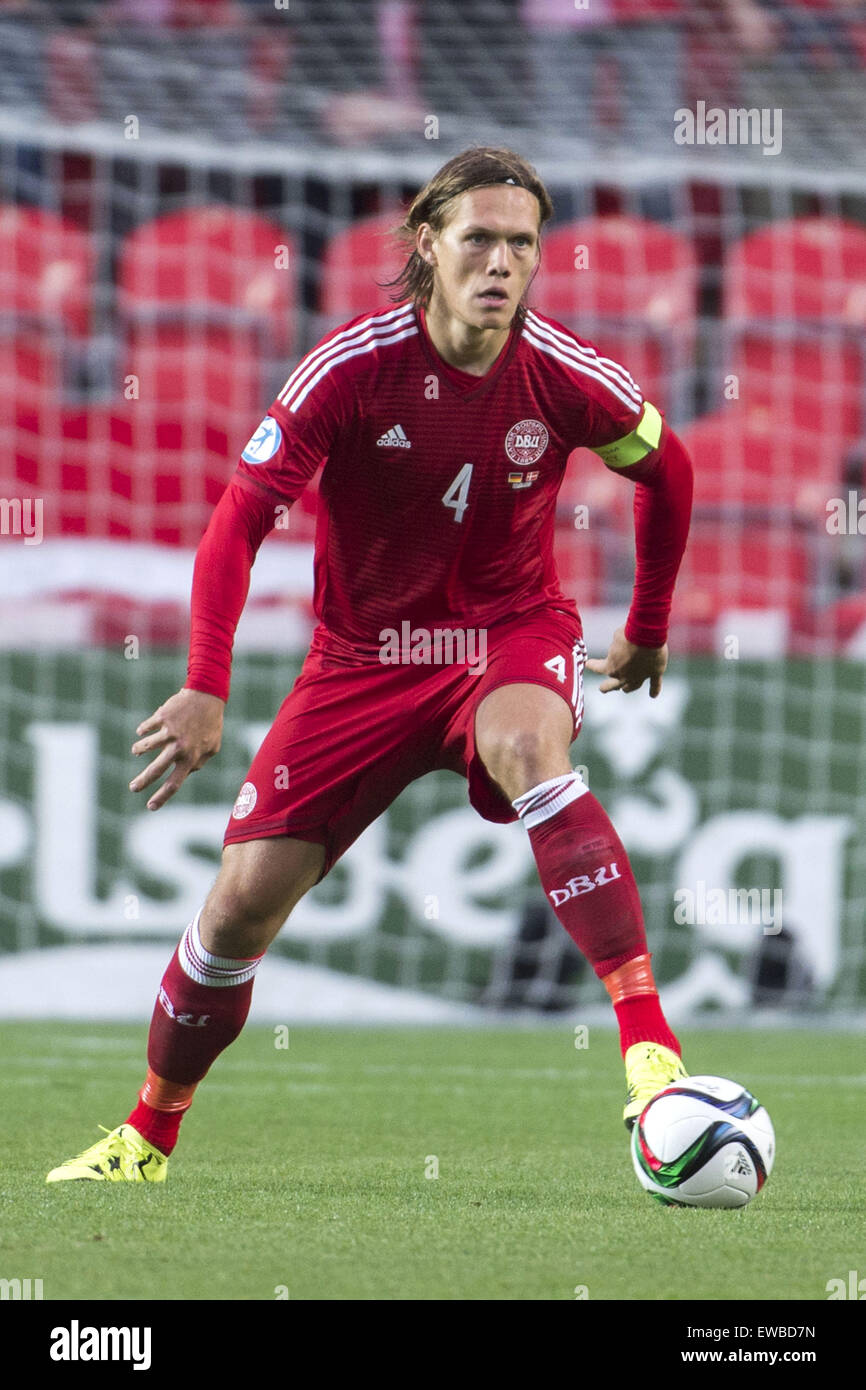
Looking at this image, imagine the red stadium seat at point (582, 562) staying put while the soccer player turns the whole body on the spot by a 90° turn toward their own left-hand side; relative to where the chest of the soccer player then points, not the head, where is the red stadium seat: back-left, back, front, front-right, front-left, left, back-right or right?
left

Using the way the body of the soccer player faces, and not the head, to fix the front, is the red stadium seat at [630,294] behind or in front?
behind

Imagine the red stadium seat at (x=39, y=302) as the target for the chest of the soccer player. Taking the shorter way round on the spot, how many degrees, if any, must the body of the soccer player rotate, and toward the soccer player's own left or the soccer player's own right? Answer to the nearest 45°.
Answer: approximately 180°

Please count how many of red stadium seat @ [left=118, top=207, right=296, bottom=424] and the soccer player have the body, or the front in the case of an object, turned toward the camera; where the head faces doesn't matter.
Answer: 2

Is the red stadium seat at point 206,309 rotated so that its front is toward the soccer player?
yes

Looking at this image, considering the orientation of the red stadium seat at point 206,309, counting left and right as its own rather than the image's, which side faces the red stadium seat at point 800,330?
left

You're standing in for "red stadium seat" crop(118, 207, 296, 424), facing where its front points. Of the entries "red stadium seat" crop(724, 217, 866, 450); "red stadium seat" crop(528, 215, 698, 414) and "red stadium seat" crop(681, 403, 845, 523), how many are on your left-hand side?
3
